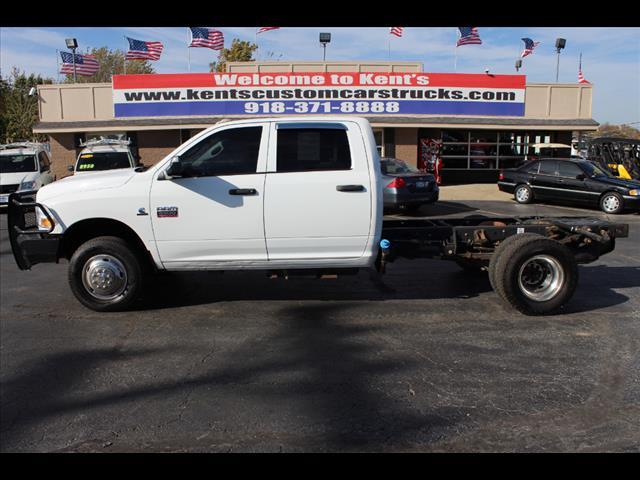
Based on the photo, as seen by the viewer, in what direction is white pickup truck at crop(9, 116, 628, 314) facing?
to the viewer's left

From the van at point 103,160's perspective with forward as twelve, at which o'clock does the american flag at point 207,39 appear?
The american flag is roughly at 7 o'clock from the van.

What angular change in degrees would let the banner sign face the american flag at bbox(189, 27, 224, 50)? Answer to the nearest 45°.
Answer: approximately 135° to its right

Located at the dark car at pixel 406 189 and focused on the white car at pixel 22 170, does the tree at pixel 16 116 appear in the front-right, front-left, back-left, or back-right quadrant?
front-right

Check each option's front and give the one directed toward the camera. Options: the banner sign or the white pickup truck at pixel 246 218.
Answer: the banner sign

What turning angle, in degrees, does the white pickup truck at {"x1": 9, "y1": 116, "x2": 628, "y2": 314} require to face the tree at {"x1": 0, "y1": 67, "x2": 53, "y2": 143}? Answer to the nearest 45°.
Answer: approximately 45° to its right

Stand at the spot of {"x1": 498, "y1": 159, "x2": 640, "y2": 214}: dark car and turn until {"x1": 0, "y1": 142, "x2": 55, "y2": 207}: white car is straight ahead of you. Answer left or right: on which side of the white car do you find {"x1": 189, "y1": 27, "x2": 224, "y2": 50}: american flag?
right

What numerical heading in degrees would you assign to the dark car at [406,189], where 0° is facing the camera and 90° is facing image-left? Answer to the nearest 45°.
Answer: approximately 135°

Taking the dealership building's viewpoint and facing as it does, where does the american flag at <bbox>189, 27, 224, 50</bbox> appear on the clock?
The american flag is roughly at 4 o'clock from the dealership building.

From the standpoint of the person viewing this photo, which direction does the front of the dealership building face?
facing the viewer

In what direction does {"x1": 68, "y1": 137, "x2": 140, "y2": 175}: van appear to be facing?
toward the camera

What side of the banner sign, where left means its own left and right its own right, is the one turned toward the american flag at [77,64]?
right

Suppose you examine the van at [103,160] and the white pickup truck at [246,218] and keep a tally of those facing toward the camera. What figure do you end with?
1
